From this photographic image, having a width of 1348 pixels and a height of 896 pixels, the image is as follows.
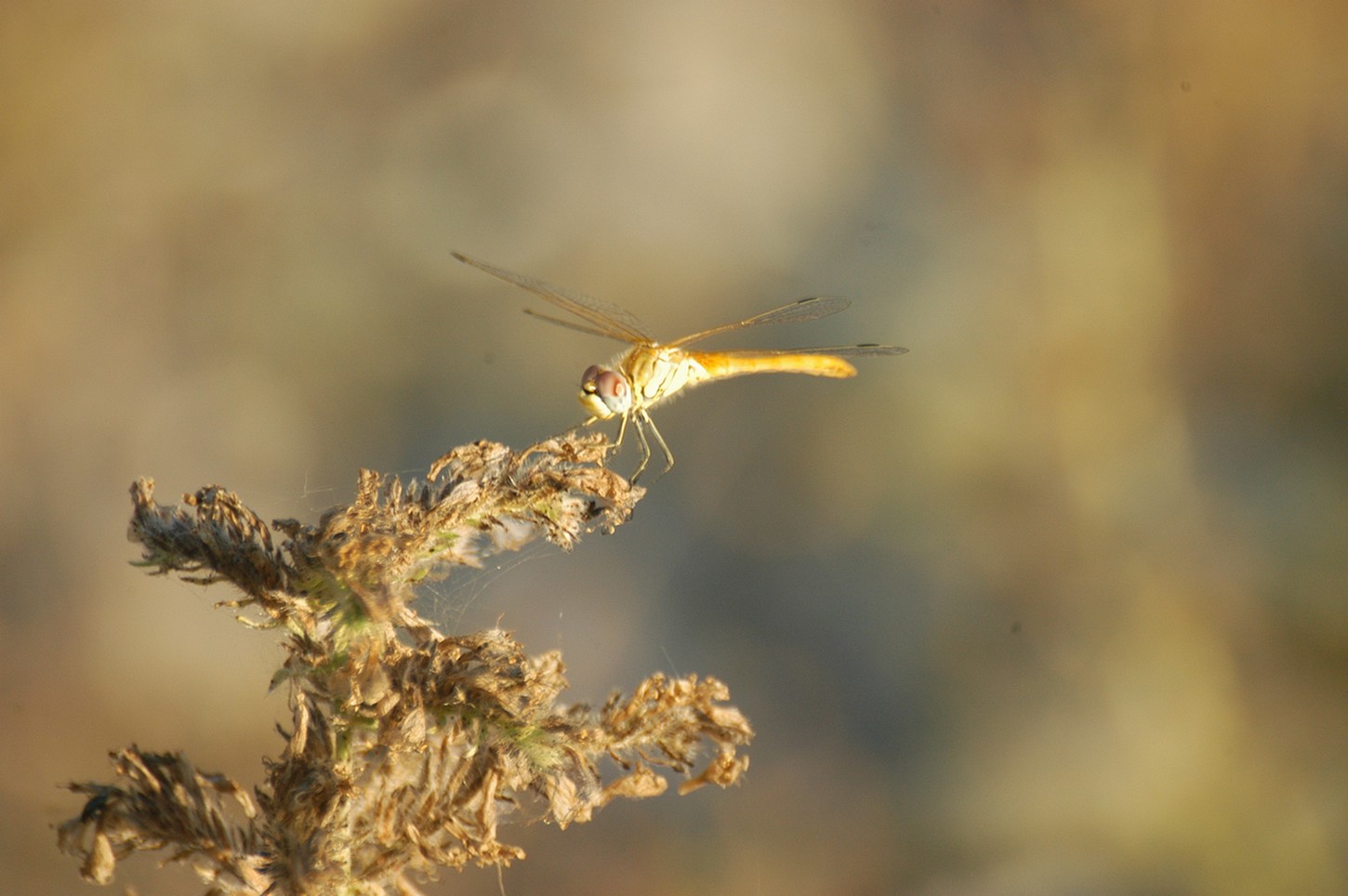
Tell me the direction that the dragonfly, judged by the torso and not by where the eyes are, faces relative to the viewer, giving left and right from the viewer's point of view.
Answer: facing the viewer and to the left of the viewer
